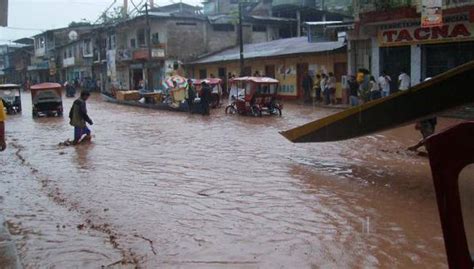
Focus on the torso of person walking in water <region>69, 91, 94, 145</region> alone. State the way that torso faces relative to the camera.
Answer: to the viewer's right

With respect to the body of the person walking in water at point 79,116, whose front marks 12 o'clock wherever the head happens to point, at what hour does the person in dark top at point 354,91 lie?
The person in dark top is roughly at 11 o'clock from the person walking in water.
